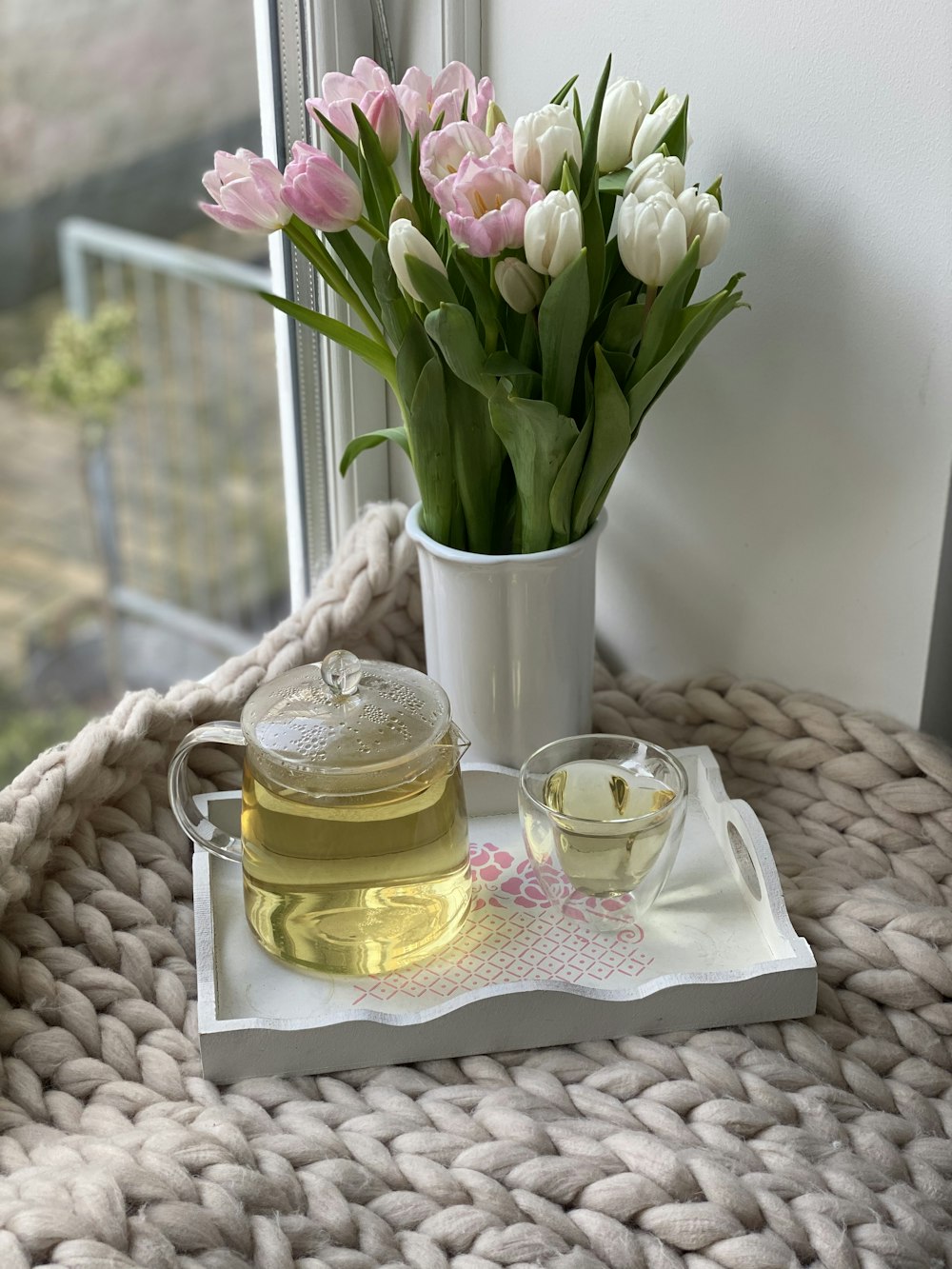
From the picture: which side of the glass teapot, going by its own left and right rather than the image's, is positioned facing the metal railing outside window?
left

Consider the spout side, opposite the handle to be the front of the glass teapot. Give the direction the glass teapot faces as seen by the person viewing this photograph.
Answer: facing to the right of the viewer
